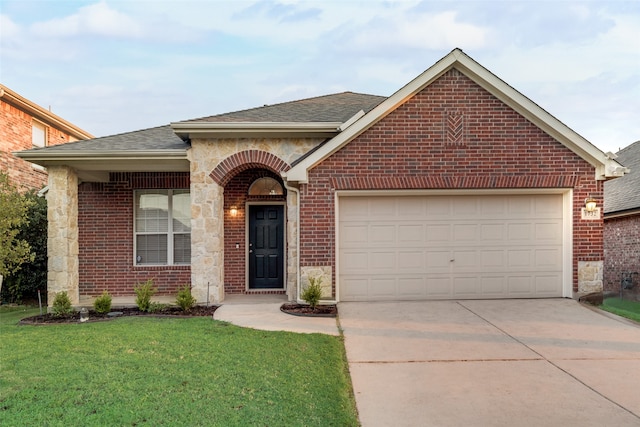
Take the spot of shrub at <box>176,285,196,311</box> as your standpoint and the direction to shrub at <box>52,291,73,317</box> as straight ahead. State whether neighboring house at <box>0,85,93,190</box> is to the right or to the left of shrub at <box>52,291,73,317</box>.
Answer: right

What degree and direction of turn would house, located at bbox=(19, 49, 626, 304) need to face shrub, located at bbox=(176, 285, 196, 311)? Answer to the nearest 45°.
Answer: approximately 90° to its right

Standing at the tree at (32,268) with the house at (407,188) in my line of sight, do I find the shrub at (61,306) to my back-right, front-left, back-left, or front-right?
front-right

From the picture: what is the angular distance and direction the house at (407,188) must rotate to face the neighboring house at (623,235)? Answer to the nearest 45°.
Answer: approximately 135° to its left

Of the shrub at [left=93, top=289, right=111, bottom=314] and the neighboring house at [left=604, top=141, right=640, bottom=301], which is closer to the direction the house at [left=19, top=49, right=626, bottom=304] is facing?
the shrub

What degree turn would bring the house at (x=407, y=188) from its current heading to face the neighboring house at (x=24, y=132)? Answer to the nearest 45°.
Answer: approximately 135° to its right

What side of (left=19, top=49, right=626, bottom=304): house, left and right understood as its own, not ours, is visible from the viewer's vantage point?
front

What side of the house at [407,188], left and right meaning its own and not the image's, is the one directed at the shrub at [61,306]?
right

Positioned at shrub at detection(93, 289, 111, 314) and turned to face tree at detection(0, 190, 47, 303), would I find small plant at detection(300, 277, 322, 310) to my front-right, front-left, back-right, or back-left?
back-right

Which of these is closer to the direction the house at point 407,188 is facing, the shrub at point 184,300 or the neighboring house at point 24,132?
the shrub

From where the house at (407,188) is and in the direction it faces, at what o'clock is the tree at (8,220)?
The tree is roughly at 3 o'clock from the house.

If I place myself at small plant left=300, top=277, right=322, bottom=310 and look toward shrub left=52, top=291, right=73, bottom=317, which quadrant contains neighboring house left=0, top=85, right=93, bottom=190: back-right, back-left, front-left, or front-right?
front-right

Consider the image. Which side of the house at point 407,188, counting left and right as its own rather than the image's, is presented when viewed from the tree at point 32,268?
right

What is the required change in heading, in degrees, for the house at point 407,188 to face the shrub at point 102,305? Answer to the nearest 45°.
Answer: approximately 90° to its right

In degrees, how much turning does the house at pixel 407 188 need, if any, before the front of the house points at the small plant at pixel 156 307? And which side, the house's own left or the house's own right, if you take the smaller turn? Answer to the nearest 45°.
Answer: approximately 90° to the house's own right
